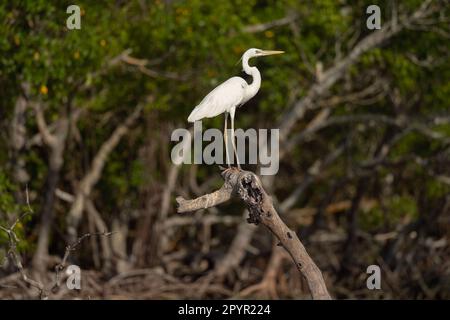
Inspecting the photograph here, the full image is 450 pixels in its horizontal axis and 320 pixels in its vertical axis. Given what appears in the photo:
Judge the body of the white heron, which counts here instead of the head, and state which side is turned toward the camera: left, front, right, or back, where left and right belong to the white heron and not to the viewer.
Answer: right

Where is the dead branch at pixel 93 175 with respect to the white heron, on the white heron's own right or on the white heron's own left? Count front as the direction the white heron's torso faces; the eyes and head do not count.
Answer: on the white heron's own left
